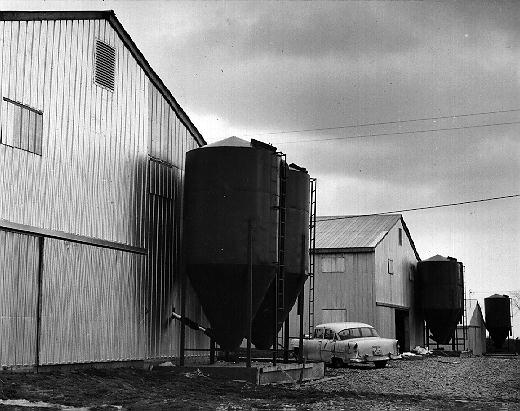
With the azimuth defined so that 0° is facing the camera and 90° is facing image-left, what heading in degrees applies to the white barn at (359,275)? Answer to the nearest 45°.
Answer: approximately 315°

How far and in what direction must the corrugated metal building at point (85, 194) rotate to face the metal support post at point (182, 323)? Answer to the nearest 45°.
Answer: approximately 90° to its left

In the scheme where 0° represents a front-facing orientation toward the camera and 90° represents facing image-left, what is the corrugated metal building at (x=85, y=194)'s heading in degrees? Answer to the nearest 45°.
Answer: approximately 315°
